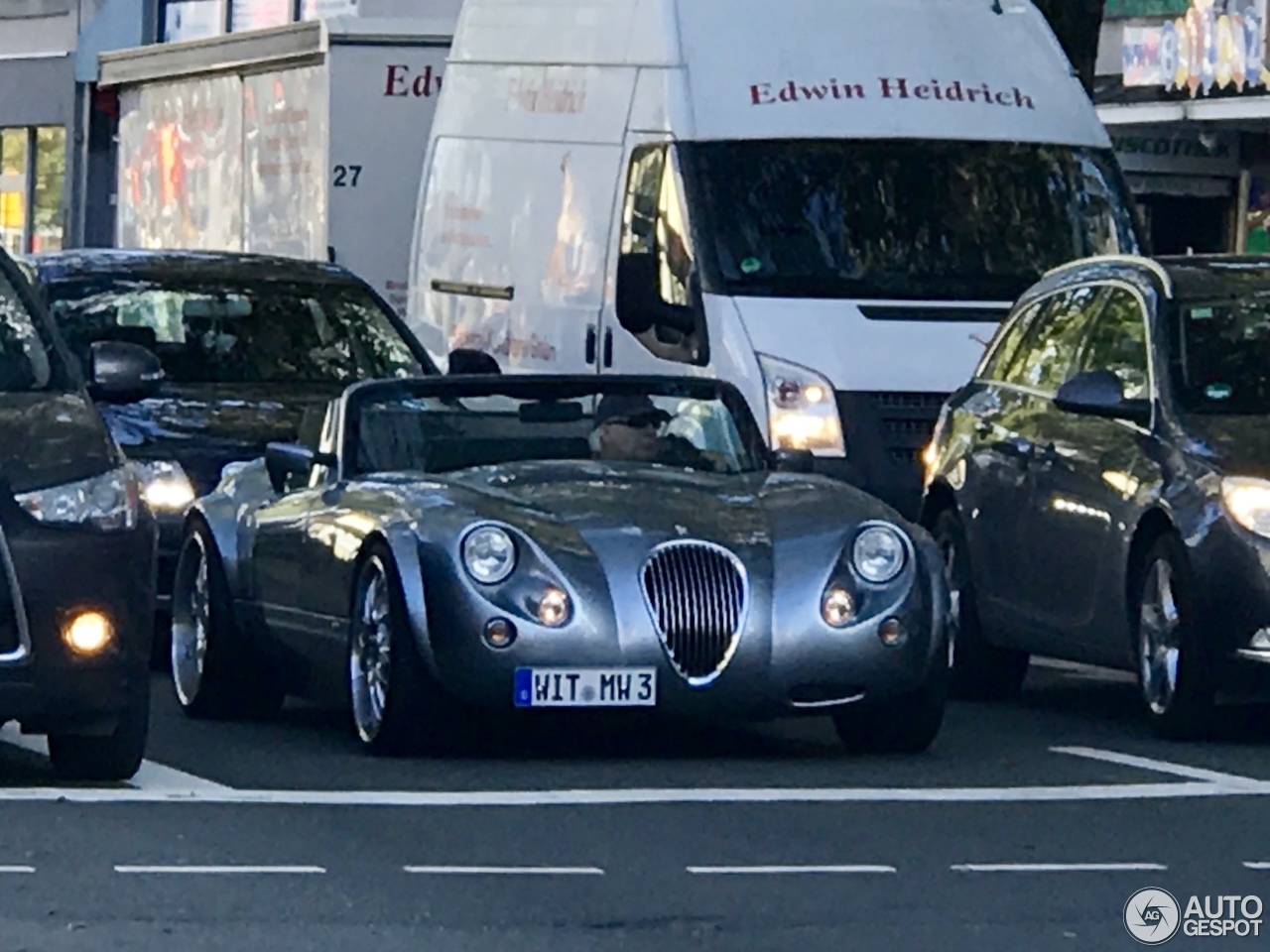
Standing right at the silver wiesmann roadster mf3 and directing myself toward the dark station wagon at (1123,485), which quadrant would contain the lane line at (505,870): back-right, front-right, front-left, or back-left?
back-right

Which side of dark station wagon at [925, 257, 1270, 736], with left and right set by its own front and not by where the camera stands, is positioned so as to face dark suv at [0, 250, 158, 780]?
right

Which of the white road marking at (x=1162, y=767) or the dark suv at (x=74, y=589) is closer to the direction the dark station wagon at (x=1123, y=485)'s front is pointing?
the white road marking

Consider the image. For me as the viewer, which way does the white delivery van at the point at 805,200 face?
facing the viewer and to the right of the viewer

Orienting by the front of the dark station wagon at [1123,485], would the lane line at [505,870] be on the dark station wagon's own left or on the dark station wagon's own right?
on the dark station wagon's own right

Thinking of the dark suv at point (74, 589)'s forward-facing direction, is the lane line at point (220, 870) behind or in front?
in front

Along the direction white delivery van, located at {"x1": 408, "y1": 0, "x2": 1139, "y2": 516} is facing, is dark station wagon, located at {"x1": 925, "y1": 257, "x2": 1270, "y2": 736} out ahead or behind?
ahead

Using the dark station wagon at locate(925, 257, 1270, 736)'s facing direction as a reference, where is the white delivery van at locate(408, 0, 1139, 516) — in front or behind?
behind

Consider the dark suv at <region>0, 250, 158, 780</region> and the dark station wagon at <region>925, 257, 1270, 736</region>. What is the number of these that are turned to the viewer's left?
0

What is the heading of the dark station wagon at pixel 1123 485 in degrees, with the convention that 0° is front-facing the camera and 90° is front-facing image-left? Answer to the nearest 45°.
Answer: approximately 315°

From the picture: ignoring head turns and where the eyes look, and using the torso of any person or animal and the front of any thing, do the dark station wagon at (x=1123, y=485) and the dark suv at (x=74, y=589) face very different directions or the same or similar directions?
same or similar directions

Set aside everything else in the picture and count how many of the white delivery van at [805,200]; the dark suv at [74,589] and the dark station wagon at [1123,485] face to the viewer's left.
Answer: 0

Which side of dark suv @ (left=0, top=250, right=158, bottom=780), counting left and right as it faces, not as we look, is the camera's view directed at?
front

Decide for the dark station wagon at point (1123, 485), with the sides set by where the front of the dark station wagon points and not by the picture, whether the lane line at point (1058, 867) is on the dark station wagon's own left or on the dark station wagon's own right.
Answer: on the dark station wagon's own right

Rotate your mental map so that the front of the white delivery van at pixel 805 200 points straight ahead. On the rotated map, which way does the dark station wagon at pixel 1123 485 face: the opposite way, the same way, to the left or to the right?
the same way
